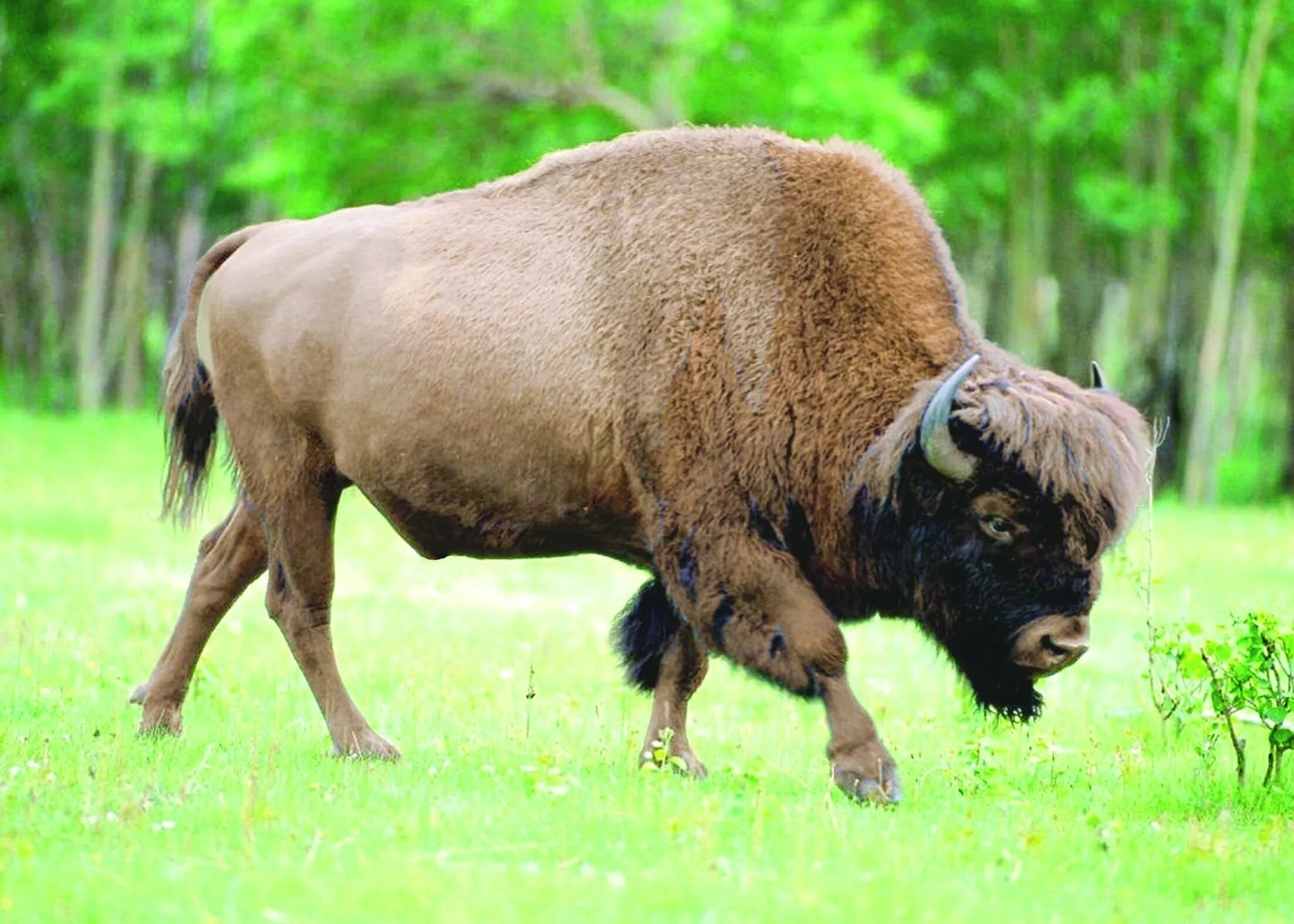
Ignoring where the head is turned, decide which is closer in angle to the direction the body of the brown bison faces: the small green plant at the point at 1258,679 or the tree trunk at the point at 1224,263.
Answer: the small green plant

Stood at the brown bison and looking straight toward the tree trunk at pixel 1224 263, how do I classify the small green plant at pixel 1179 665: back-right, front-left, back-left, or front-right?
front-right

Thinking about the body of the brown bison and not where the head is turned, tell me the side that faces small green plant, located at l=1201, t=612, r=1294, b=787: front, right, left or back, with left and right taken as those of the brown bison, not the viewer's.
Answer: front

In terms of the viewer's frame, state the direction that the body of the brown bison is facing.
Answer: to the viewer's right

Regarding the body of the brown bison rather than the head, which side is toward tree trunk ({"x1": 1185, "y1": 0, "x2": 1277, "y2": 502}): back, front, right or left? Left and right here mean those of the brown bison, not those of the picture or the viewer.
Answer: left

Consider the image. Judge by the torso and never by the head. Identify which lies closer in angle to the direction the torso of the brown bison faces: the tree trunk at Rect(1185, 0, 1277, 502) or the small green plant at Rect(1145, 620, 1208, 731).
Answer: the small green plant

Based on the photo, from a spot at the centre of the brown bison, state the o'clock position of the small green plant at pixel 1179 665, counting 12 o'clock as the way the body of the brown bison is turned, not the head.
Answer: The small green plant is roughly at 12 o'clock from the brown bison.
